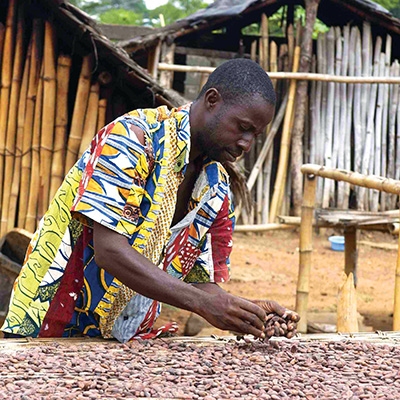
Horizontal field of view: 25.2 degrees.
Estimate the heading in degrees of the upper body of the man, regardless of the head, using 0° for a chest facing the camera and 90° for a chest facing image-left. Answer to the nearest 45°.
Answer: approximately 315°

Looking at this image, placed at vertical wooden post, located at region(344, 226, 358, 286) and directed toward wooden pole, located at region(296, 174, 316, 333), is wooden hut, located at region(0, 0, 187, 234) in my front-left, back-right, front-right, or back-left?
front-right

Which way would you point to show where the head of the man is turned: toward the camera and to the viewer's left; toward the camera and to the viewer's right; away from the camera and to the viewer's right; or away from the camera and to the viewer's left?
toward the camera and to the viewer's right

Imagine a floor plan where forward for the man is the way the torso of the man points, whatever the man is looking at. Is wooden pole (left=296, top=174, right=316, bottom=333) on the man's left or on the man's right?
on the man's left

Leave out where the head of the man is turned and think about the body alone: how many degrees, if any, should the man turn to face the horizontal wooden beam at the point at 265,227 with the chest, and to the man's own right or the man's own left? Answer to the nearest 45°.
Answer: approximately 135° to the man's own left

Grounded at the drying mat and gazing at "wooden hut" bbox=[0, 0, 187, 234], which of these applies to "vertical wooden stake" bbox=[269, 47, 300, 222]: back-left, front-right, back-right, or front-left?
front-right

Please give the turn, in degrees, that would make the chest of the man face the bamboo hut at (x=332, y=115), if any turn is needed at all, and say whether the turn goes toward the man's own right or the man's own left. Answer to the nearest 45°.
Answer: approximately 135° to the man's own left

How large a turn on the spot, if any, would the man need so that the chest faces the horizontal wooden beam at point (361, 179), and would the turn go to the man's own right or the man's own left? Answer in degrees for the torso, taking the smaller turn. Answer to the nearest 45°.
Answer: approximately 90° to the man's own left
